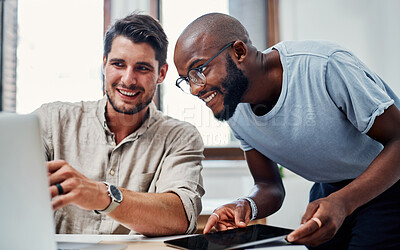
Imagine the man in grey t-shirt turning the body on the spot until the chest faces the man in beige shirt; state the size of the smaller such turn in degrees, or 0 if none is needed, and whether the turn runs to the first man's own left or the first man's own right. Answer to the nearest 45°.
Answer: approximately 45° to the first man's own right

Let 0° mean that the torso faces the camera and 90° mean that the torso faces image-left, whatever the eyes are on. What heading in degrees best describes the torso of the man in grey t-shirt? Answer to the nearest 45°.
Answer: approximately 45°
